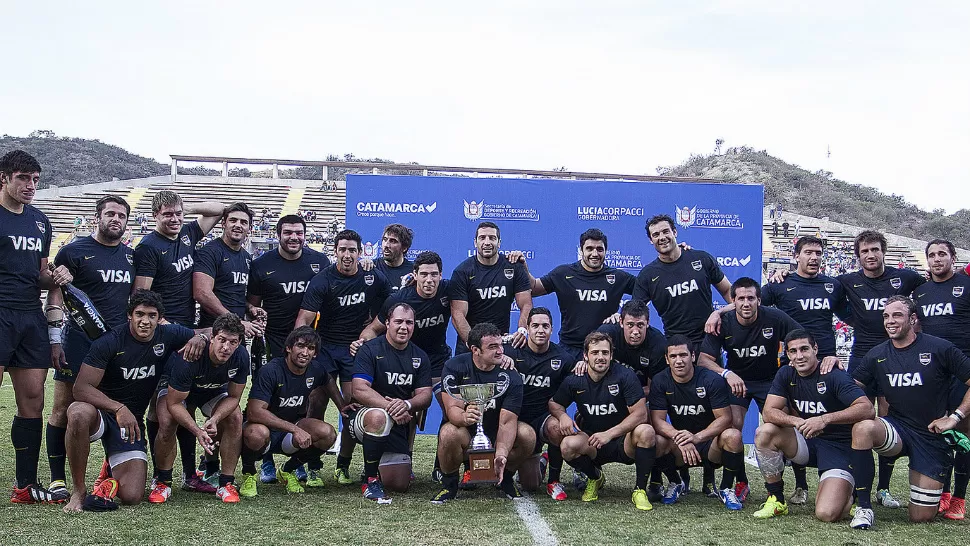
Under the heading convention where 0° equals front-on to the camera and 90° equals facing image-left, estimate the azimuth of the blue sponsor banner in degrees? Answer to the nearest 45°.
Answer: approximately 0°

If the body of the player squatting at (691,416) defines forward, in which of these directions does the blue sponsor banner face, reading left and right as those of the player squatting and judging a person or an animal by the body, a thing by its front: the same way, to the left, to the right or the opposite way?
the same way

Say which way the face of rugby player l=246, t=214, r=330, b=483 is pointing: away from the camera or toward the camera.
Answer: toward the camera

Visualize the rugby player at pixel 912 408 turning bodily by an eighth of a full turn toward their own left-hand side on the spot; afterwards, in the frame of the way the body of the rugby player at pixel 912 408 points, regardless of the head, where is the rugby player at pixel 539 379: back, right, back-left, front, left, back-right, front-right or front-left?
right

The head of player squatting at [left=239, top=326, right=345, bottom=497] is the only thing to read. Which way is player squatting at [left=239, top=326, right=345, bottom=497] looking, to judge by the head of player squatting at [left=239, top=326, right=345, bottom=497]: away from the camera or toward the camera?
toward the camera

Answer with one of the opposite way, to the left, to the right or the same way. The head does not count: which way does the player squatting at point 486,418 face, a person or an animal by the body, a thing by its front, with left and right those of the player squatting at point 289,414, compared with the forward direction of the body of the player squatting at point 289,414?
the same way

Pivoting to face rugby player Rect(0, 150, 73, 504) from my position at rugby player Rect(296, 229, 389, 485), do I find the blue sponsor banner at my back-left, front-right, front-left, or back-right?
back-right

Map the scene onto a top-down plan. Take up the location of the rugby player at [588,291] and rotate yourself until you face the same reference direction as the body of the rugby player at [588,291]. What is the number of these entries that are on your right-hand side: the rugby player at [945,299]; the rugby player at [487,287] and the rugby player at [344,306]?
2

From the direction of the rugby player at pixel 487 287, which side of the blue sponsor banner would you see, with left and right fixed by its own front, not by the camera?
front

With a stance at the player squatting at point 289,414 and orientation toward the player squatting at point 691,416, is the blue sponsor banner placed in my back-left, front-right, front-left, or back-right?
front-left

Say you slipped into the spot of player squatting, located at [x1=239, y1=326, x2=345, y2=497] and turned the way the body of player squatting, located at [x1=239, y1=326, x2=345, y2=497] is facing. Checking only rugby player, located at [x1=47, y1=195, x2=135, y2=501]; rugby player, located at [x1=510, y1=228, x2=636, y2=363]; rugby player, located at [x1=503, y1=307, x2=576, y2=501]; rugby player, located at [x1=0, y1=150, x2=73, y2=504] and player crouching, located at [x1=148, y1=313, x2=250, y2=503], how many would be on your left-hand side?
2

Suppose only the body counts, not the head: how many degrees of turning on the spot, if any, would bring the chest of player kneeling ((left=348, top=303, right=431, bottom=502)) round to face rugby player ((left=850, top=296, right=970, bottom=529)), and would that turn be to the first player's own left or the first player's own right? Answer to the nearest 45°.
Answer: approximately 90° to the first player's own left

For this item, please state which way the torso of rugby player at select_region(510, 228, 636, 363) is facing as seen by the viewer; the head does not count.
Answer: toward the camera

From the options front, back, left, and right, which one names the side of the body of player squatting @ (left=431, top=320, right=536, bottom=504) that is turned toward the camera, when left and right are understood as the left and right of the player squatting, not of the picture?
front

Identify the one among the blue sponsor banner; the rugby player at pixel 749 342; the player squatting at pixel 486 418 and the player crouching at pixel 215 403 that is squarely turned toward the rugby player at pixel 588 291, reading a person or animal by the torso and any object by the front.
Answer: the blue sponsor banner

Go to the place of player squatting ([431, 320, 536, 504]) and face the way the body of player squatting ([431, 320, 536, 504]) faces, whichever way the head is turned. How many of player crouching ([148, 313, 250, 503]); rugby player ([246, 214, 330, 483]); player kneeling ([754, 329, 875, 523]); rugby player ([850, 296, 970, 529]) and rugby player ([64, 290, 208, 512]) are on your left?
2

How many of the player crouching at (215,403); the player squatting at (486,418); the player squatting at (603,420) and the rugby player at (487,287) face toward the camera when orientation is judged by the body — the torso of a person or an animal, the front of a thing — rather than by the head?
4

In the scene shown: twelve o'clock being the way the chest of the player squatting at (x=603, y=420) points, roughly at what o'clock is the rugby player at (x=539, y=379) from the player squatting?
The rugby player is roughly at 4 o'clock from the player squatting.

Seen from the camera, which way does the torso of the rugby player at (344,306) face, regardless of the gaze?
toward the camera
